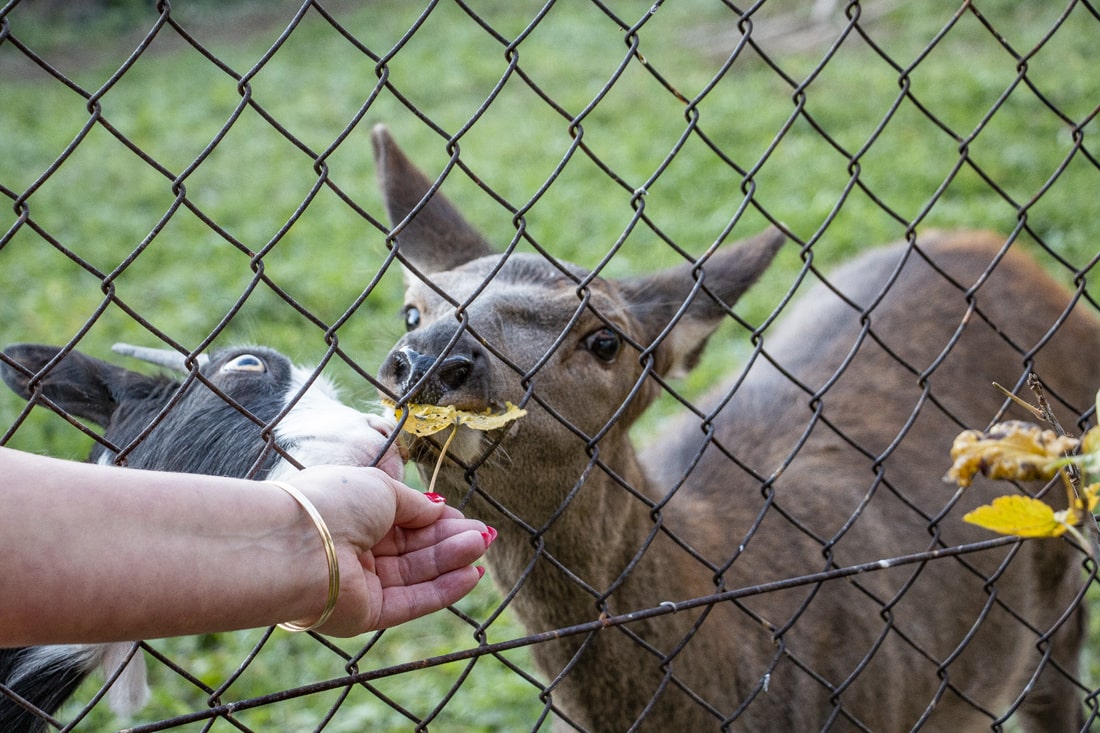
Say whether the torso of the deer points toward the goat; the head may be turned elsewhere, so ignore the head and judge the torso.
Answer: yes

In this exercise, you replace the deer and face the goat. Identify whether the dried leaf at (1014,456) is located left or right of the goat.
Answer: left

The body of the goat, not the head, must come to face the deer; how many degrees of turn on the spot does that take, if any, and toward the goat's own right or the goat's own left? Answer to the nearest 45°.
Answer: approximately 45° to the goat's own left

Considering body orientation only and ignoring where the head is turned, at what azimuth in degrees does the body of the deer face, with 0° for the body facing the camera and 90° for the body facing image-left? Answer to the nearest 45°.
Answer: approximately 45°

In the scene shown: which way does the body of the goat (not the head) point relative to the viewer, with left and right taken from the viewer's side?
facing to the right of the viewer

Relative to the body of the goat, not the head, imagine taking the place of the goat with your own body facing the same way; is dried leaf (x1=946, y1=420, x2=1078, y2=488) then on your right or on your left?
on your right

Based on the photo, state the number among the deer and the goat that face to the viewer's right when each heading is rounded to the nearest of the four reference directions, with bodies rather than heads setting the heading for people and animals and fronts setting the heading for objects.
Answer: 1

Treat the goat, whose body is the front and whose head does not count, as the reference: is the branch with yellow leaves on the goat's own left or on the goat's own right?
on the goat's own right

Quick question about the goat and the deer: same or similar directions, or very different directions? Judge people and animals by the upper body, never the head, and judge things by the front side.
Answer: very different directions

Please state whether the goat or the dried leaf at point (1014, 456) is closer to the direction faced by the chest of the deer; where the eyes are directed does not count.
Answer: the goat

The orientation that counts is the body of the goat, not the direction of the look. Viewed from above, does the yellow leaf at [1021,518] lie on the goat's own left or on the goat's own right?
on the goat's own right

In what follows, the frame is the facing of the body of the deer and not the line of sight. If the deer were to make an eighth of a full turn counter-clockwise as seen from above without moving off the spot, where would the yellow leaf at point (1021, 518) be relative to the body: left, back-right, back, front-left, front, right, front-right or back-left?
front
